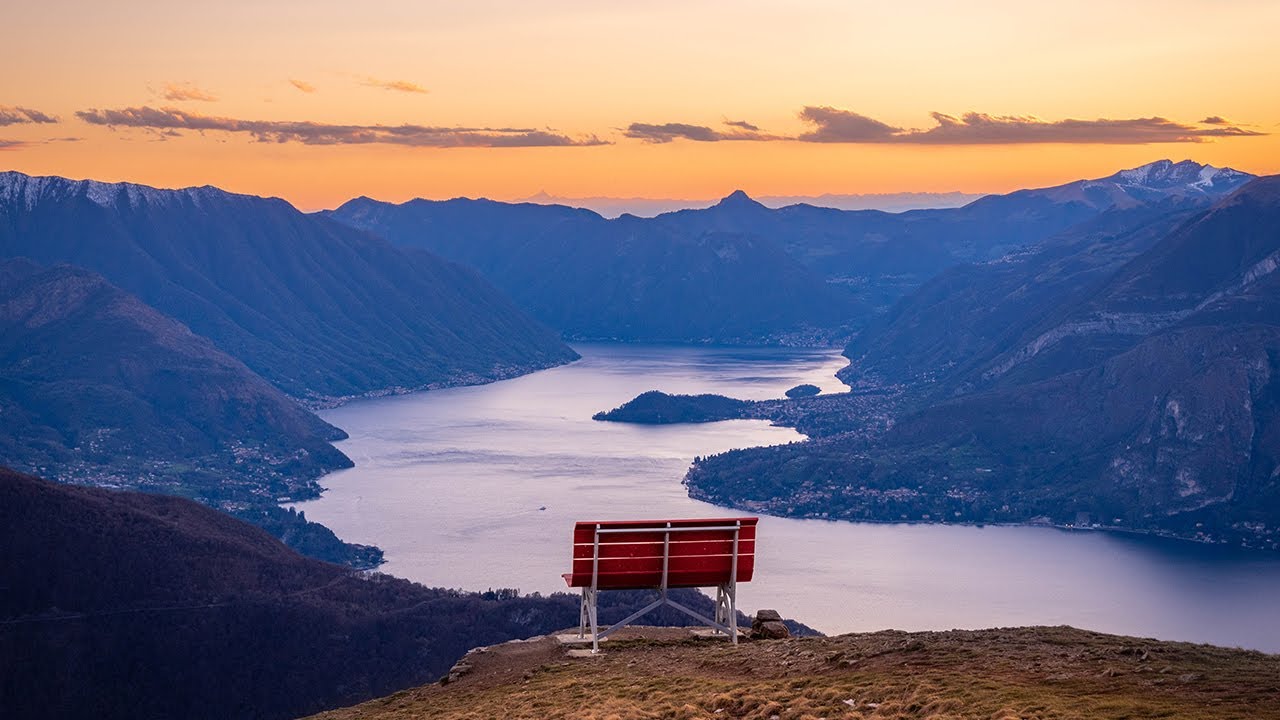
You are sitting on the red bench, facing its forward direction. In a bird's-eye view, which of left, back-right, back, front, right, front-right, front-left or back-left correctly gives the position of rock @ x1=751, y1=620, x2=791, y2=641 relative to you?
front-right

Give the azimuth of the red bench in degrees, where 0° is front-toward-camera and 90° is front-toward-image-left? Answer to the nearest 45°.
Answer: approximately 180°
